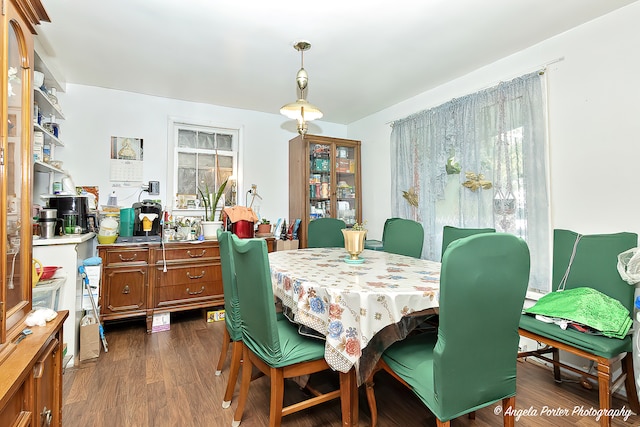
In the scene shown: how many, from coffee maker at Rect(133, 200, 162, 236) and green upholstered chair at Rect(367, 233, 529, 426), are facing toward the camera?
1

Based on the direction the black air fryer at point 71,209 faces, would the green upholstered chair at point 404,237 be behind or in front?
in front

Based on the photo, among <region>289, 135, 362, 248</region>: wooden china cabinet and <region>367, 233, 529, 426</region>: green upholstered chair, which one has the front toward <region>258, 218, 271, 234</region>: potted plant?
the green upholstered chair

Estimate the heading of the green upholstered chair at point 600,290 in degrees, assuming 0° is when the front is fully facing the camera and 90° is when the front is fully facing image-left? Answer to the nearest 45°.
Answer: approximately 45°

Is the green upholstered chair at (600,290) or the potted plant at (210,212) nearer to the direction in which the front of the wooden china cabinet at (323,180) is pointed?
the green upholstered chair

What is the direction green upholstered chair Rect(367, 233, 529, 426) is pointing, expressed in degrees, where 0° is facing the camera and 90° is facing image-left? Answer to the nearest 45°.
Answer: approximately 135°

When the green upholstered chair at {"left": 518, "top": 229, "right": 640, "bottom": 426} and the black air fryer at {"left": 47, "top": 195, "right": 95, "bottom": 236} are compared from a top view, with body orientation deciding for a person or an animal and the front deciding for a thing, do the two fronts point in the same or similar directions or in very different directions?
very different directions

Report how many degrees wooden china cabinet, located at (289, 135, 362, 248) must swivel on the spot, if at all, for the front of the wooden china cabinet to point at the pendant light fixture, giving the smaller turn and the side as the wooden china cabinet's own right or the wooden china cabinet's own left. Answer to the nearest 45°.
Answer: approximately 45° to the wooden china cabinet's own right
